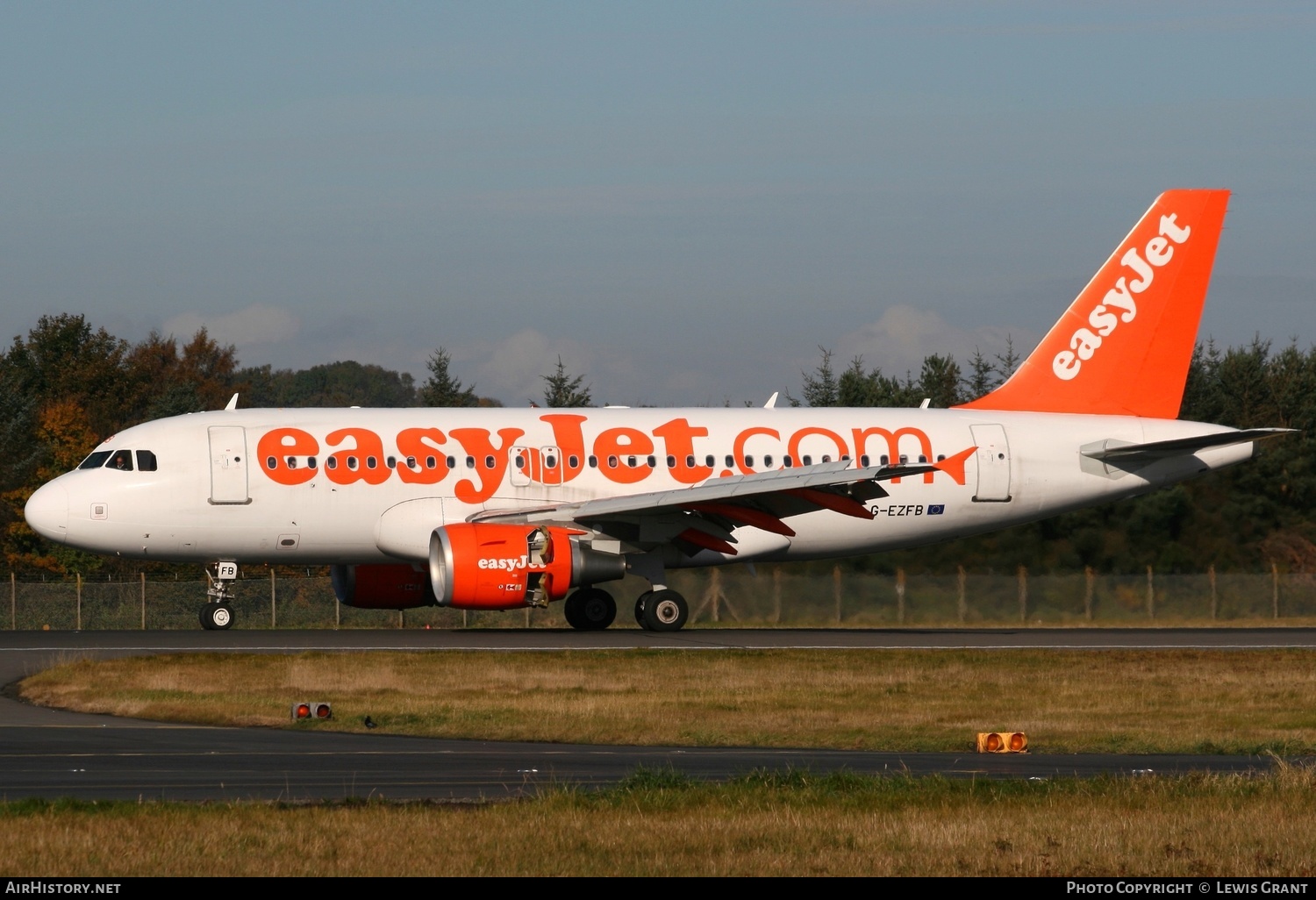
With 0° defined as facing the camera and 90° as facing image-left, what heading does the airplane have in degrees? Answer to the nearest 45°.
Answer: approximately 90°

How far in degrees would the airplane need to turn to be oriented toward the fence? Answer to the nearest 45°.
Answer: approximately 135° to its right

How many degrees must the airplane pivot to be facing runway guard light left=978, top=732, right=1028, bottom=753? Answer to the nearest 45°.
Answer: approximately 90° to its left
